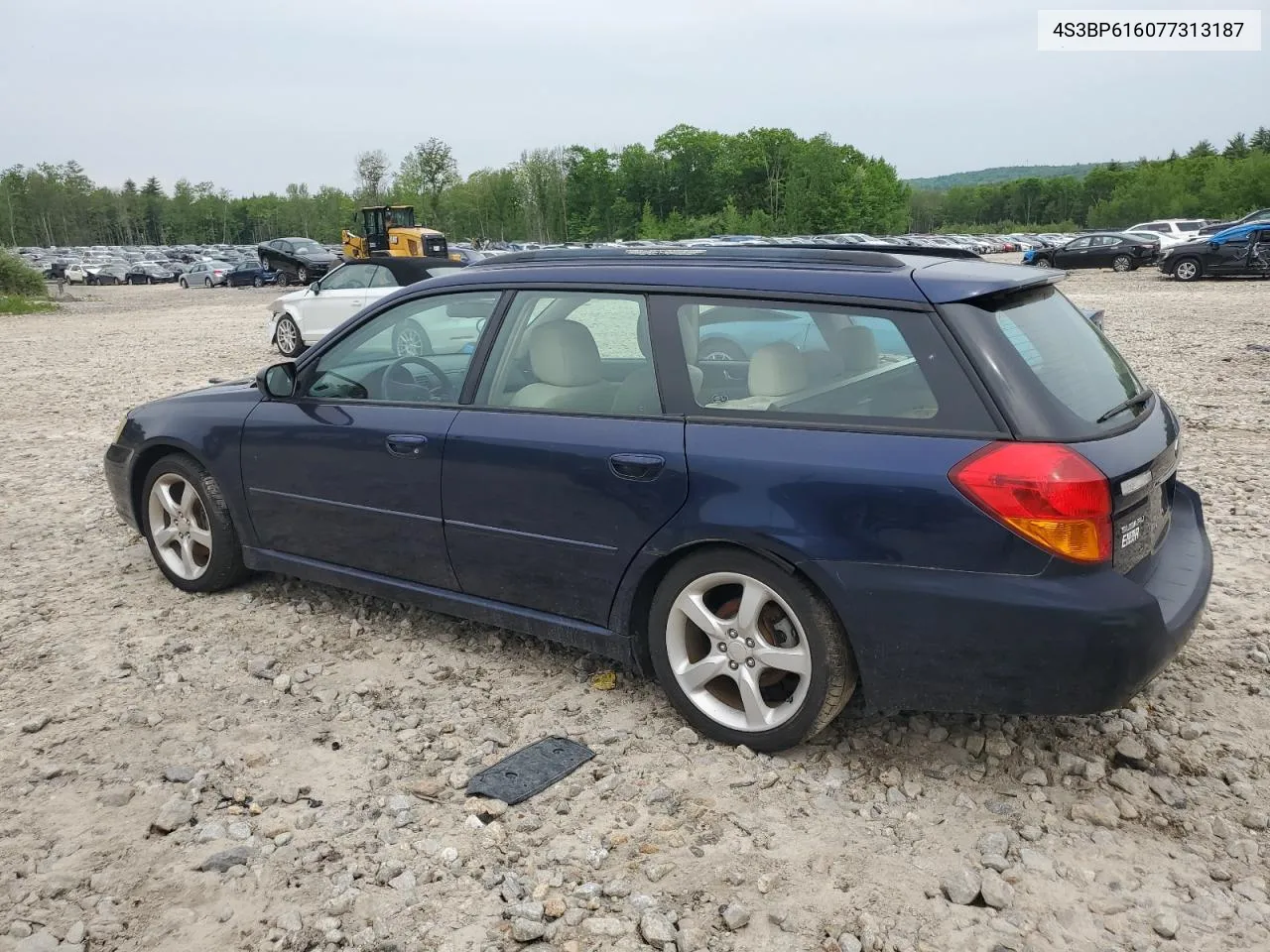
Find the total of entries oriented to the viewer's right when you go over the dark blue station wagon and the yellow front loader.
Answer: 0

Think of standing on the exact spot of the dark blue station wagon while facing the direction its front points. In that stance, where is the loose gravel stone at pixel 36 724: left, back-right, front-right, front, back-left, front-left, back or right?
front-left

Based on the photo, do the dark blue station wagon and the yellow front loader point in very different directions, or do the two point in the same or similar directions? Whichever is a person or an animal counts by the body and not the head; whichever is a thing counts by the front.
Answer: same or similar directions

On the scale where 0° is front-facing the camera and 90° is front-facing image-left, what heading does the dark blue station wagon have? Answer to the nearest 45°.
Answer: approximately 135°

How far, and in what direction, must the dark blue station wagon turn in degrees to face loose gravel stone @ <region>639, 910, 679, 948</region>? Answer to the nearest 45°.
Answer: approximately 135° to its left

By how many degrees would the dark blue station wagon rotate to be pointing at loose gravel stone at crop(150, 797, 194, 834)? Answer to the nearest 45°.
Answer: approximately 45° to its left

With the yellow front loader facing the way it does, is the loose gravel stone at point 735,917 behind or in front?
behind

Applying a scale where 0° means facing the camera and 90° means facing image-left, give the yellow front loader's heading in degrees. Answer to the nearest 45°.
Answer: approximately 135°

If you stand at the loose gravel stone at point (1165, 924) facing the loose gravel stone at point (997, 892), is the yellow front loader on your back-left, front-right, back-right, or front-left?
front-right

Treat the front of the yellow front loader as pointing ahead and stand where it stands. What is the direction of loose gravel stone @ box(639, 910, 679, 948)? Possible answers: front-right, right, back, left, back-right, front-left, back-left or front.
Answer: back-left
